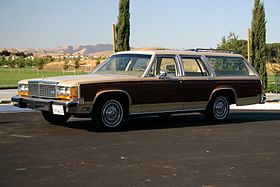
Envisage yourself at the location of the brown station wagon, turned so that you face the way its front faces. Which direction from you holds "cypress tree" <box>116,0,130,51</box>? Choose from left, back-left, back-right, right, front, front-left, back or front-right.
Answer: back-right

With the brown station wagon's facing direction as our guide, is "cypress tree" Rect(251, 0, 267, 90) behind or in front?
behind

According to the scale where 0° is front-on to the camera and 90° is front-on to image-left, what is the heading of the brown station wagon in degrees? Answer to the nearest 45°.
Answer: approximately 45°

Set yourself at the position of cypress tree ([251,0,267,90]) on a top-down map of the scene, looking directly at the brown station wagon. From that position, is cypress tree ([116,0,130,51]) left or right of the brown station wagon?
right
